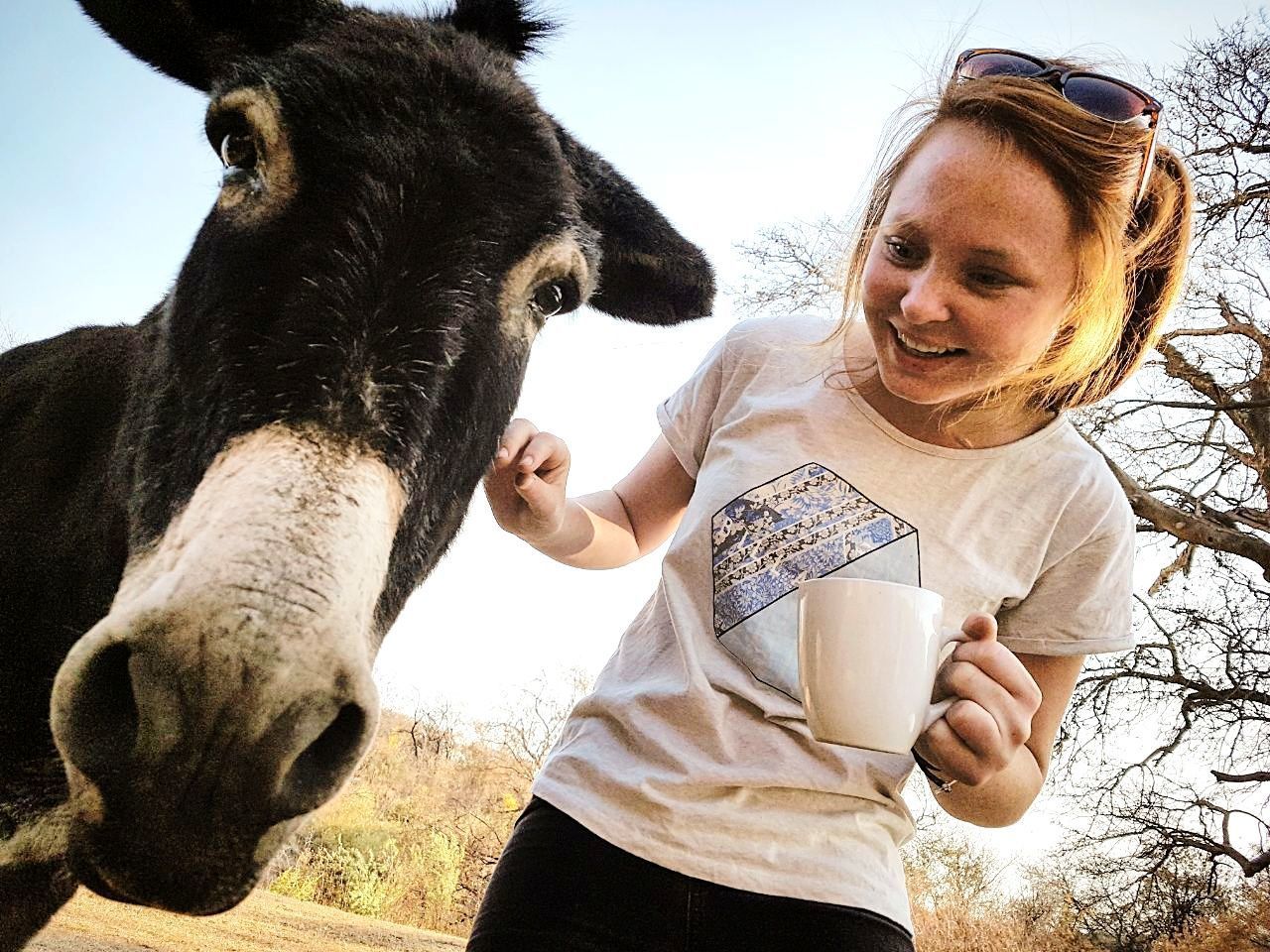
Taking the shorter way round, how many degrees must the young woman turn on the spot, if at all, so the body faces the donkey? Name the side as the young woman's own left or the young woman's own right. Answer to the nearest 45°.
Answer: approximately 90° to the young woman's own right

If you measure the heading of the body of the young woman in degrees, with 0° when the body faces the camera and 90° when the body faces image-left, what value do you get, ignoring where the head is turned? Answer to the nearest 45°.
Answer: approximately 0°
